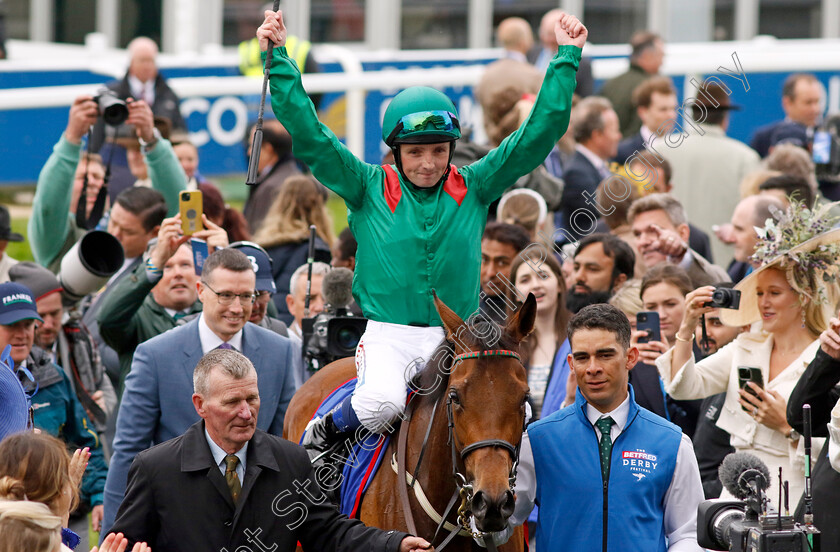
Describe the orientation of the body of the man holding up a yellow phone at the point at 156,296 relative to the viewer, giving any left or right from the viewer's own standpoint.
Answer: facing the viewer and to the right of the viewer

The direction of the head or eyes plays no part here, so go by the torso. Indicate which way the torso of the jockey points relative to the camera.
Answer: toward the camera

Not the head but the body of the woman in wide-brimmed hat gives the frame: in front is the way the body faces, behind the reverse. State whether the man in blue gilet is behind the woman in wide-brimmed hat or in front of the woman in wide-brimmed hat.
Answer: in front

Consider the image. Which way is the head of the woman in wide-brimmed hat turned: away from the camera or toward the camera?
toward the camera

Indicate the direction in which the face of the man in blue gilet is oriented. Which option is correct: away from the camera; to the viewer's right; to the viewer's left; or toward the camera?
toward the camera

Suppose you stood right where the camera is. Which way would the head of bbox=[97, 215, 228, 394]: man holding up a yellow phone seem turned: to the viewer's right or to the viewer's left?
to the viewer's right

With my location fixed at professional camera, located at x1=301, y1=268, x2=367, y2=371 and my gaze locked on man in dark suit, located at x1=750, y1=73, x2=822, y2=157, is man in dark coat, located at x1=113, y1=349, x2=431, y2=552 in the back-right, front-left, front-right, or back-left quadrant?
back-right

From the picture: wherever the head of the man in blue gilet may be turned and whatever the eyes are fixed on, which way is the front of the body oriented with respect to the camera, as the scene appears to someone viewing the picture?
toward the camera

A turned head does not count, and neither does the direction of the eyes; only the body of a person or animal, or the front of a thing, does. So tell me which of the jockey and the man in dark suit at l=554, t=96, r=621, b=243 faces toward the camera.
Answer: the jockey

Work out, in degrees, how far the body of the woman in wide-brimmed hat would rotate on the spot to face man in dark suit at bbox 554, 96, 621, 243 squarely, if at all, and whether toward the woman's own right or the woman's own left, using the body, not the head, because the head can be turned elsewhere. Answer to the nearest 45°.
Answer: approximately 135° to the woman's own right

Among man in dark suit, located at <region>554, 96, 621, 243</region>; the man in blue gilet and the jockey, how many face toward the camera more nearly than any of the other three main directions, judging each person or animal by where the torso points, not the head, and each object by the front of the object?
2

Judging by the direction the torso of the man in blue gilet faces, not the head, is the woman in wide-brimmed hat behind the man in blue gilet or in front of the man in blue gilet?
behind

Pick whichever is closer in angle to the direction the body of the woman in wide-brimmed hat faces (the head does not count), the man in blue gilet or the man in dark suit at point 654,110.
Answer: the man in blue gilet

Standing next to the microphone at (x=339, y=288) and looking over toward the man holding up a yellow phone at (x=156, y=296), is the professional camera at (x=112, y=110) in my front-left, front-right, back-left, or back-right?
front-right
